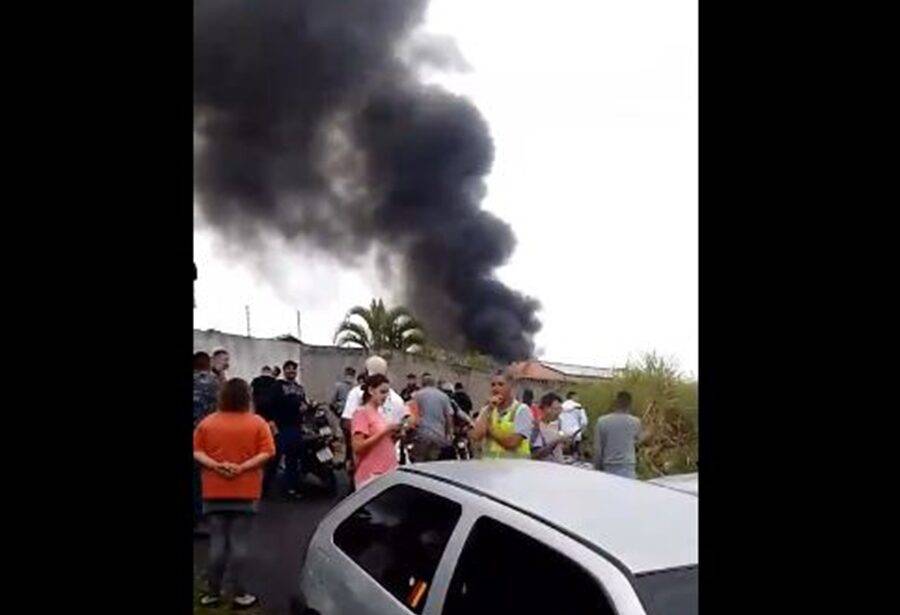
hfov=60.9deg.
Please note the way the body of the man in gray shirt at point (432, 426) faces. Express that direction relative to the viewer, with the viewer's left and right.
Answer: facing away from the viewer

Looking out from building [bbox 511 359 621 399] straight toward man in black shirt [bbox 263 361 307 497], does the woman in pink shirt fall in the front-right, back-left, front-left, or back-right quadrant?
front-left

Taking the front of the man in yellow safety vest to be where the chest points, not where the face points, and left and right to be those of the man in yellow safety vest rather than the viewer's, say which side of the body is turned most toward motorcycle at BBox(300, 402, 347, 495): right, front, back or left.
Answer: right

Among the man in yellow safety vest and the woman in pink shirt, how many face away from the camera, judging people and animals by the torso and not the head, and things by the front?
0

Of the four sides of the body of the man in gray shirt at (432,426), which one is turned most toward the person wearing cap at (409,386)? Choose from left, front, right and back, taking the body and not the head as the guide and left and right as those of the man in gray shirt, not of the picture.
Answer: front

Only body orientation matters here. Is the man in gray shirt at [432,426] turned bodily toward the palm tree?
yes

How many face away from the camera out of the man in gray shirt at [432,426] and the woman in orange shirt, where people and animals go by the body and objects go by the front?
2

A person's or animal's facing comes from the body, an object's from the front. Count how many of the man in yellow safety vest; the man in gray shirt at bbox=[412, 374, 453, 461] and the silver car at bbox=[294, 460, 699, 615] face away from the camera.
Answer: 1

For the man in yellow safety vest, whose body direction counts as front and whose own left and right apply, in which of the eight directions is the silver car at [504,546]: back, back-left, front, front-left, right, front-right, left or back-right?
front-left

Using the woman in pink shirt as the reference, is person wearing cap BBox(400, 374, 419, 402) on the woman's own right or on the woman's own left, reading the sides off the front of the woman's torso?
on the woman's own left

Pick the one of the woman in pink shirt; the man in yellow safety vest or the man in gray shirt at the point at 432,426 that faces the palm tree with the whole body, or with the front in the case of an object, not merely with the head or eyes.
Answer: the man in gray shirt

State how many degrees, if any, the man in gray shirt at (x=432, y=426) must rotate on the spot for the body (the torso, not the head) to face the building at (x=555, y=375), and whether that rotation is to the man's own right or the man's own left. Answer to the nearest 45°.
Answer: approximately 45° to the man's own right

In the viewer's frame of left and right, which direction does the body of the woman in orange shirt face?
facing away from the viewer
